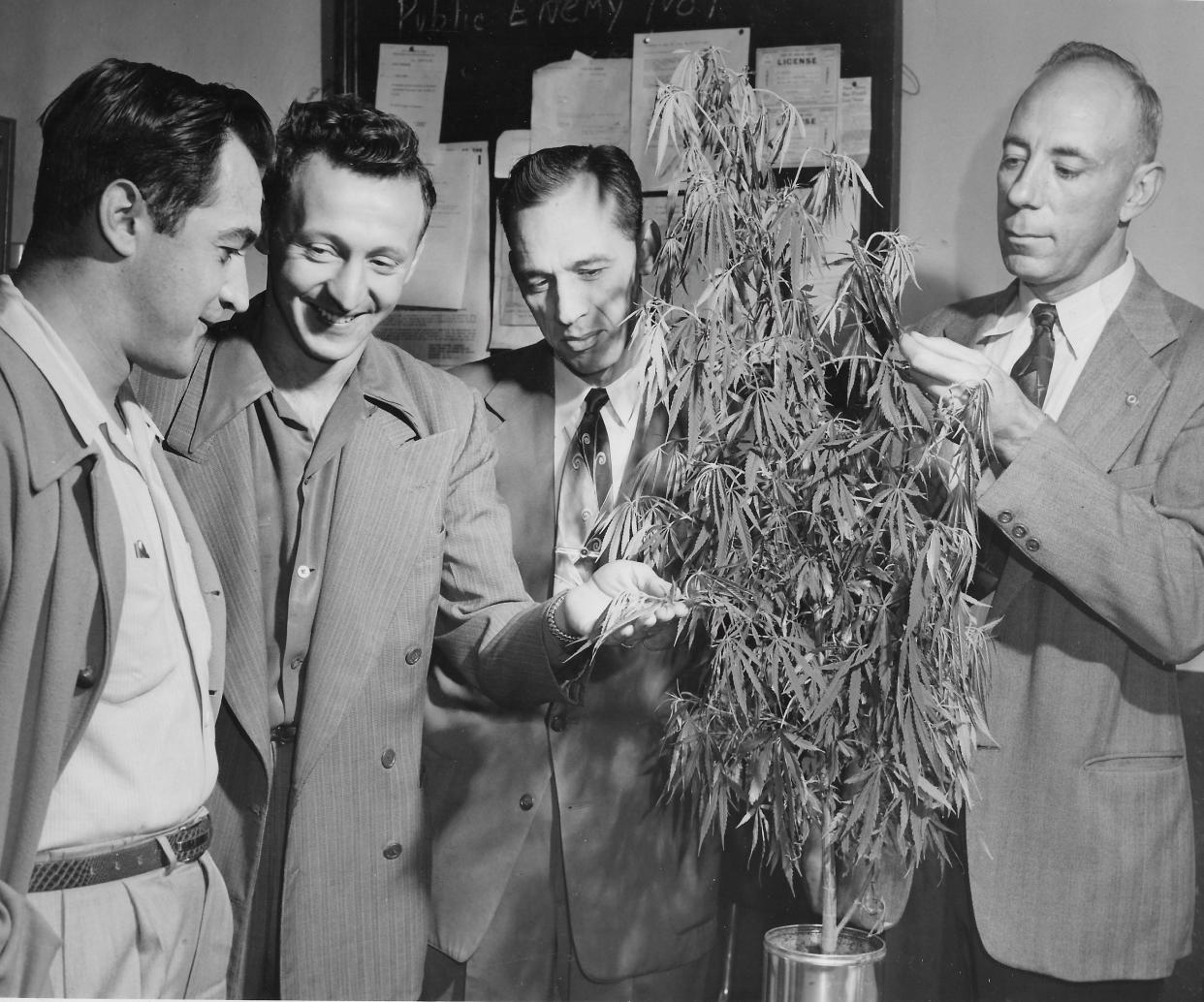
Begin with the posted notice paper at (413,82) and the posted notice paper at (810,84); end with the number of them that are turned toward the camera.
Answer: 2

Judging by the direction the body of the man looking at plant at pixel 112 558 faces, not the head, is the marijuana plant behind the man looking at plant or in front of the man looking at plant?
in front

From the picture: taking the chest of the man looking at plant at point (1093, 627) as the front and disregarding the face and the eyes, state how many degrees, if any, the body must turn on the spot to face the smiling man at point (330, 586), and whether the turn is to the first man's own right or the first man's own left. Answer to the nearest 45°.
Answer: approximately 45° to the first man's own right

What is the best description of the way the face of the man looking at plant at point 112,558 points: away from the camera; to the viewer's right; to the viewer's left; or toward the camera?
to the viewer's right

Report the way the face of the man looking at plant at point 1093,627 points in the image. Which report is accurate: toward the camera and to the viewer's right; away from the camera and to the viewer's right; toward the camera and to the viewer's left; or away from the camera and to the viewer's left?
toward the camera and to the viewer's left

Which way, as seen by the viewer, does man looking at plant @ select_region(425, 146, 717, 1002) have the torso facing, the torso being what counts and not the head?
toward the camera

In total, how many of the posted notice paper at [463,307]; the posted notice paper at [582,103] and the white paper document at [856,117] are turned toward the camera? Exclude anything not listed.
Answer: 3

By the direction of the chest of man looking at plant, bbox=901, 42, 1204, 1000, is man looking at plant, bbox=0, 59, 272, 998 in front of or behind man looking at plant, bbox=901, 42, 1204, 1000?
in front

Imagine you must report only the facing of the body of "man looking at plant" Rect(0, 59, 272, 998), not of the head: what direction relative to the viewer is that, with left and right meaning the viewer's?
facing the viewer and to the right of the viewer

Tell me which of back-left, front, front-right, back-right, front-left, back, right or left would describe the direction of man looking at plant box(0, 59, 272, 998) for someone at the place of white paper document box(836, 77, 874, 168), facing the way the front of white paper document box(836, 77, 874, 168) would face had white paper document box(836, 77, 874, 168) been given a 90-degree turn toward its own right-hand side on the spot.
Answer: front-left

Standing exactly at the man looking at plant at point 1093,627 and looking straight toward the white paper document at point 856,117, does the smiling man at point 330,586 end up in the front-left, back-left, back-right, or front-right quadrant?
front-left

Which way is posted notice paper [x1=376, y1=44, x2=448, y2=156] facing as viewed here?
toward the camera
